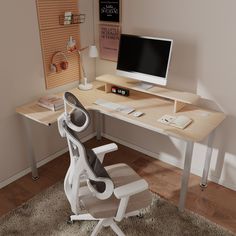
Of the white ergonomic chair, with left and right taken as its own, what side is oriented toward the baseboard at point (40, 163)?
left

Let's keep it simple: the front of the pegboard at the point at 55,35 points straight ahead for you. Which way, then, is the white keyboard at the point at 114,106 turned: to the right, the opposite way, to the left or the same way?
to the right

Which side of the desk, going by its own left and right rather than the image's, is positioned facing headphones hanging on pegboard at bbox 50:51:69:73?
right

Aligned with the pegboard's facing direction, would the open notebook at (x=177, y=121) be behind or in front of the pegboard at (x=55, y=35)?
in front

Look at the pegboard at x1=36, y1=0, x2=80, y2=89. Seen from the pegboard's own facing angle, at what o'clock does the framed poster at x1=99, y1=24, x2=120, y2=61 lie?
The framed poster is roughly at 10 o'clock from the pegboard.

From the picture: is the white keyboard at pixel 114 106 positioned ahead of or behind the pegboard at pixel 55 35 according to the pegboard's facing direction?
ahead

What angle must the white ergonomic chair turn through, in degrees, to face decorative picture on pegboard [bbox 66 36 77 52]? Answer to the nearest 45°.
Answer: approximately 45° to its left

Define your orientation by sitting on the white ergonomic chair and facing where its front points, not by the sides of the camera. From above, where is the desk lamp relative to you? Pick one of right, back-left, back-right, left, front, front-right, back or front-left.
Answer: front-left

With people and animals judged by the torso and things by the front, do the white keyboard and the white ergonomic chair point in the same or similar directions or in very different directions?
very different directions

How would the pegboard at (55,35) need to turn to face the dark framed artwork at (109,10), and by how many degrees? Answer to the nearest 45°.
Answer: approximately 45° to its left

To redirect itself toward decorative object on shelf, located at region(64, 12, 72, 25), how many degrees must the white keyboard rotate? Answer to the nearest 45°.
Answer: approximately 90° to its right

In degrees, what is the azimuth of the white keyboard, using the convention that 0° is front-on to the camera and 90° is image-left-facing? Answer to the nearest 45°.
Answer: approximately 45°
